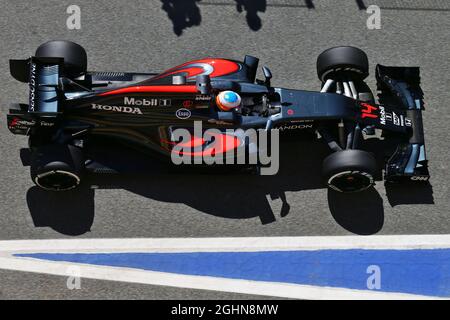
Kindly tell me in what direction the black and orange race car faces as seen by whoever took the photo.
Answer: facing to the right of the viewer
